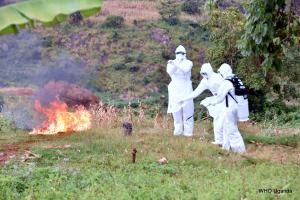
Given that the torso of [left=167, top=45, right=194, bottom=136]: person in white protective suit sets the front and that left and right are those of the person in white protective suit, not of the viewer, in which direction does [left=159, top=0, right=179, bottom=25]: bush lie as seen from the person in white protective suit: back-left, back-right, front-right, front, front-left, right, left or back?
back

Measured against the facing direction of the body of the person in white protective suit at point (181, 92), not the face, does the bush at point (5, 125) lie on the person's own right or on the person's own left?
on the person's own right

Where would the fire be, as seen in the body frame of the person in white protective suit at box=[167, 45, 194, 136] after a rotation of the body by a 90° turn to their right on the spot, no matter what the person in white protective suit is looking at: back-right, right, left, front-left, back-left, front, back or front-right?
front

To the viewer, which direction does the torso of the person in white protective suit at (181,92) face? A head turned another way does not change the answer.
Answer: toward the camera

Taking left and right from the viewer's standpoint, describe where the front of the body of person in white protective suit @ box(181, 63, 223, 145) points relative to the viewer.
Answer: facing the viewer and to the left of the viewer

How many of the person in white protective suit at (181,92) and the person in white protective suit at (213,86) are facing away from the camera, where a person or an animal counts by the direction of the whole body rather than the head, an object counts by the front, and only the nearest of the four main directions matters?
0

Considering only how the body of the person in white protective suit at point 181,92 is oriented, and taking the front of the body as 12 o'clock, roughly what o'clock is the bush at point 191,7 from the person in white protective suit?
The bush is roughly at 6 o'clock from the person in white protective suit.
